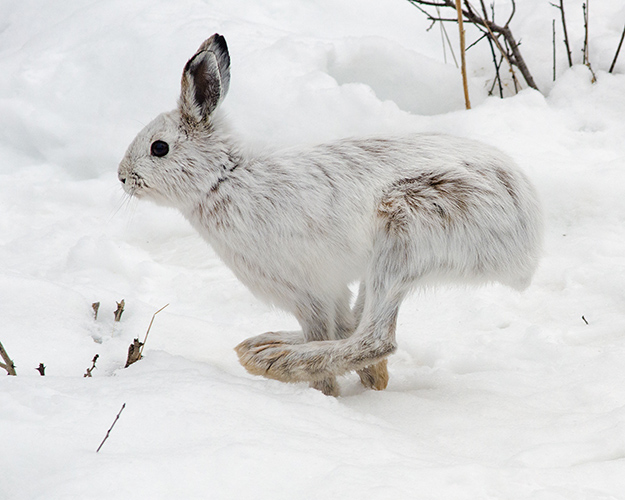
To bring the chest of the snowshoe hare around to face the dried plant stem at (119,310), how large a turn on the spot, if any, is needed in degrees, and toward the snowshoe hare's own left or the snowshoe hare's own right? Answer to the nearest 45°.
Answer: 0° — it already faces it

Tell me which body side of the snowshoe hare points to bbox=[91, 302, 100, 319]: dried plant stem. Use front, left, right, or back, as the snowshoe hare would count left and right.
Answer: front

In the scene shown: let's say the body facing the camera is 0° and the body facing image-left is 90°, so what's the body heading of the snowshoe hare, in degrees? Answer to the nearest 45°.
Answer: approximately 90°

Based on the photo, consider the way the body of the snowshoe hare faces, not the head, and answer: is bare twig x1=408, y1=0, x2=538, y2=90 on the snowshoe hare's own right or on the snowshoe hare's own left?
on the snowshoe hare's own right

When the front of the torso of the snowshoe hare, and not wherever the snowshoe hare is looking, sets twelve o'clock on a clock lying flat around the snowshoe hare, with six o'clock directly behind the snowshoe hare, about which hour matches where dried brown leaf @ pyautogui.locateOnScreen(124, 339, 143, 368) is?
The dried brown leaf is roughly at 11 o'clock from the snowshoe hare.

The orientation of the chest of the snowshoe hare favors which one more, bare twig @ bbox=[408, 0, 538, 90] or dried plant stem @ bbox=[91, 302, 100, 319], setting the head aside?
the dried plant stem
